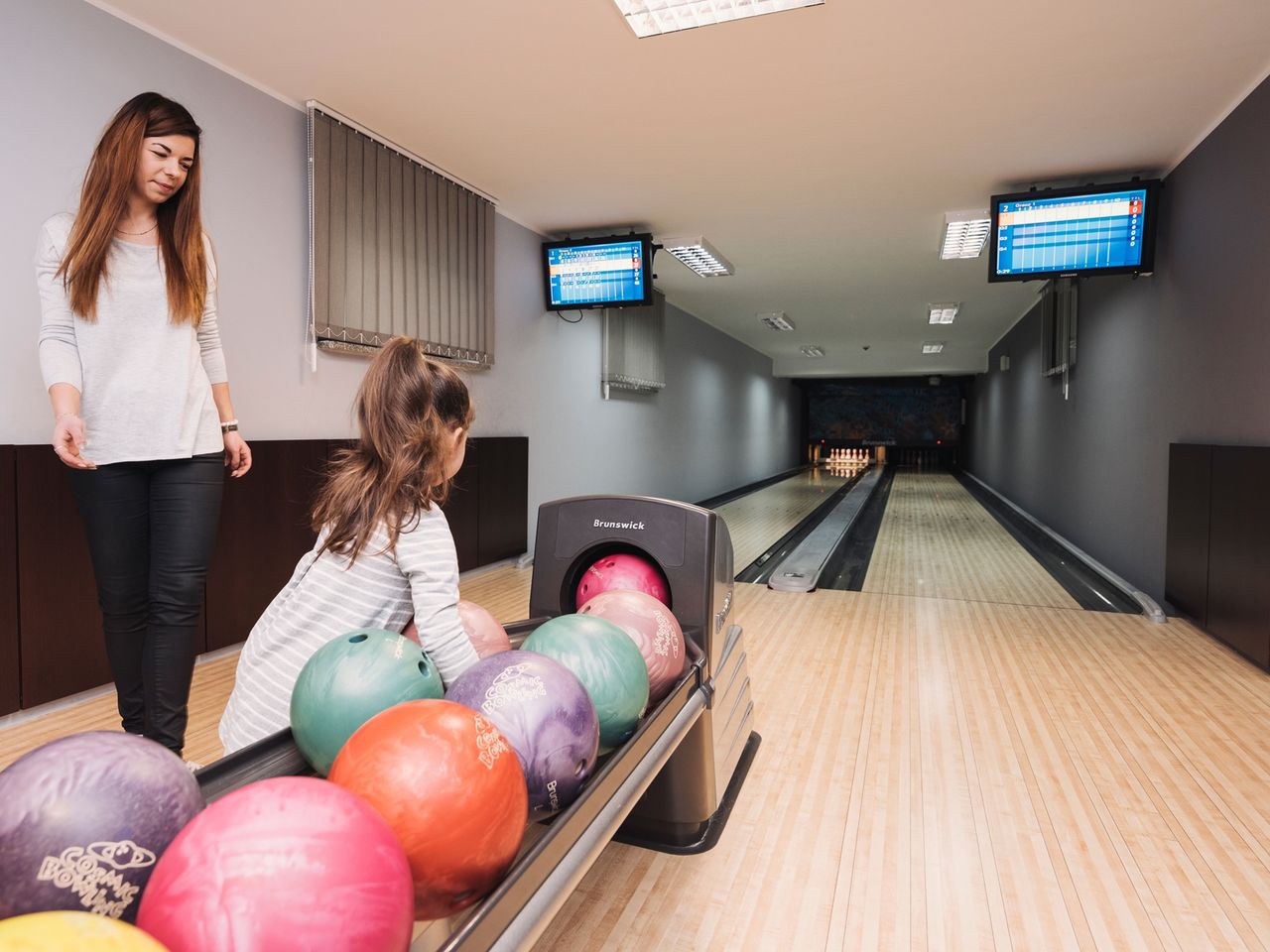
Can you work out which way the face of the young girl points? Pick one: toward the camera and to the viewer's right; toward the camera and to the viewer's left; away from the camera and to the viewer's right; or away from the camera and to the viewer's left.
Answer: away from the camera and to the viewer's right

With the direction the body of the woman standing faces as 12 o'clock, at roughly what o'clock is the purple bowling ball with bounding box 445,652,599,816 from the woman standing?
The purple bowling ball is roughly at 11 o'clock from the woman standing.

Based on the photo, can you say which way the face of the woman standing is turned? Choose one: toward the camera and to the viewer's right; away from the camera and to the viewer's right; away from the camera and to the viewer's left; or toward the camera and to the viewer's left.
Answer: toward the camera and to the viewer's right

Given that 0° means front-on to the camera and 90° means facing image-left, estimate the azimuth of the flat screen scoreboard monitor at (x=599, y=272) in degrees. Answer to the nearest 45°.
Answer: approximately 0°

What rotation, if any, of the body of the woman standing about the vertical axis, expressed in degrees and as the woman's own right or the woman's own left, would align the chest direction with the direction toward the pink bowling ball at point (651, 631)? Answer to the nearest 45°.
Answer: approximately 45° to the woman's own left

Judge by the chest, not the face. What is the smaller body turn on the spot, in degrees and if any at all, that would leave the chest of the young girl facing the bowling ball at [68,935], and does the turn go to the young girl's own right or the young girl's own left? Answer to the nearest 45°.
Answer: approximately 135° to the young girl's own right

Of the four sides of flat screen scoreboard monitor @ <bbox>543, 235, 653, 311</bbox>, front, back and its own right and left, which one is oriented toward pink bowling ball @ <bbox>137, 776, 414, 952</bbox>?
front

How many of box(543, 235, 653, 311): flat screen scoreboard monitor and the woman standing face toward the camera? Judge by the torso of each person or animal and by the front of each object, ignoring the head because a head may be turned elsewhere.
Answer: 2

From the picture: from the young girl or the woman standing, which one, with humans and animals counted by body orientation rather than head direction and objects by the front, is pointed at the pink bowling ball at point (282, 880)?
the woman standing

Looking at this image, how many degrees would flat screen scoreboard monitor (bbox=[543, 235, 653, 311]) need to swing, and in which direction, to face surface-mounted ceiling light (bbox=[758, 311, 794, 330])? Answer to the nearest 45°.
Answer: approximately 135° to its left

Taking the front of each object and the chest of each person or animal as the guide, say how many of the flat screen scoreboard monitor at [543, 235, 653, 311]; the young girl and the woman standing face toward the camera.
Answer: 2

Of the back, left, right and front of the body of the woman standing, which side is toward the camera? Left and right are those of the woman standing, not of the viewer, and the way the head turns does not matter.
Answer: front

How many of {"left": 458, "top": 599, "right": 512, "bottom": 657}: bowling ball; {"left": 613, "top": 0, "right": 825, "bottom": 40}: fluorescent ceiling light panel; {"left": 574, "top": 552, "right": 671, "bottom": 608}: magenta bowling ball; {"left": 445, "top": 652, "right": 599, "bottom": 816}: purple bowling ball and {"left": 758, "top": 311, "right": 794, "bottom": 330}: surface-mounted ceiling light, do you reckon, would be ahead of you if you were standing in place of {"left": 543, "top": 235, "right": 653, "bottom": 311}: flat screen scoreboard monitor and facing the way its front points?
4

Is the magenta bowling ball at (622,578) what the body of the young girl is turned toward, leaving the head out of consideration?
yes

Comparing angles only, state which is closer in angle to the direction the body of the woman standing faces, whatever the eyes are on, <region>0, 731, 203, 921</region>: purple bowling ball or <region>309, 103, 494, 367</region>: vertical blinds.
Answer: the purple bowling ball

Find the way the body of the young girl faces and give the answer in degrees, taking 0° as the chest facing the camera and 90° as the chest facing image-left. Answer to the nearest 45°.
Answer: approximately 225°

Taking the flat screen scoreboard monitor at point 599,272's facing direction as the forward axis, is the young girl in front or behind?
in front

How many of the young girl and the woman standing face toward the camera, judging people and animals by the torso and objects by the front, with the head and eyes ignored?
1
